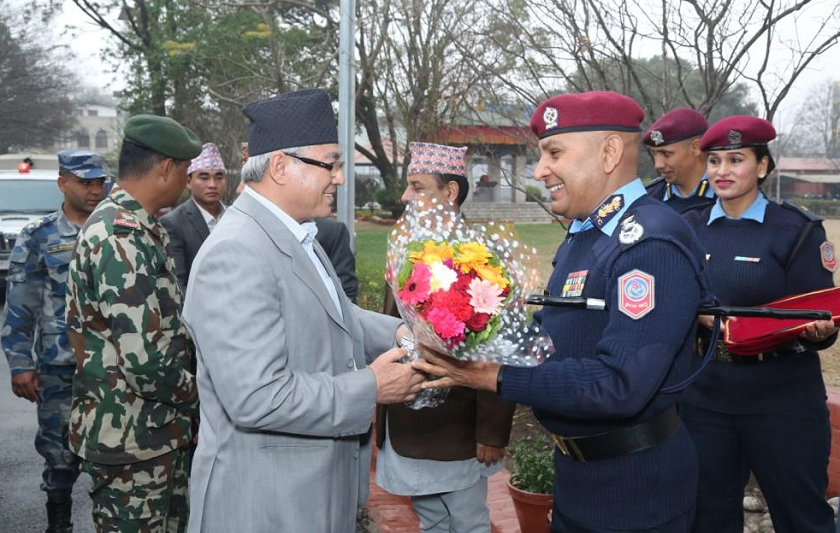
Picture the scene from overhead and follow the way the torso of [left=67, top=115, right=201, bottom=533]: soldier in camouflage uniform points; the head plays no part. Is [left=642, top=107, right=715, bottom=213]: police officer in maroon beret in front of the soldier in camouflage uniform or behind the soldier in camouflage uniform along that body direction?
in front

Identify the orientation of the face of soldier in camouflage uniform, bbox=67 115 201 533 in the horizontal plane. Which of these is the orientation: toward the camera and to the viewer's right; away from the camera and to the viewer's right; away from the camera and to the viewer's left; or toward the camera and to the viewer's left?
away from the camera and to the viewer's right

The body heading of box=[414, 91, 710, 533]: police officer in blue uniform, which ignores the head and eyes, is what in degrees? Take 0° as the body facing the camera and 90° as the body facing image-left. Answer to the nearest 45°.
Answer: approximately 90°

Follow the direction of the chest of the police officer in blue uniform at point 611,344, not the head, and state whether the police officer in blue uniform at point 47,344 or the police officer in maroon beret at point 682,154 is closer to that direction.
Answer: the police officer in blue uniform

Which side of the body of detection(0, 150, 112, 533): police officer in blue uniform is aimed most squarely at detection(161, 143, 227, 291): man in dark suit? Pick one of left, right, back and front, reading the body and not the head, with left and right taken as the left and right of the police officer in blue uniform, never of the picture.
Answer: left

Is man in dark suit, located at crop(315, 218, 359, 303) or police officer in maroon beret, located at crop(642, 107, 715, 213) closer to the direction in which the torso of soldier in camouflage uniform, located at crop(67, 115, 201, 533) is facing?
the man in dark suit

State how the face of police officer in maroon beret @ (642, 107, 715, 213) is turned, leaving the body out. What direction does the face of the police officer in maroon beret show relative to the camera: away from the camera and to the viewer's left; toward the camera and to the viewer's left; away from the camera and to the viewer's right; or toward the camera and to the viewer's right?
toward the camera and to the viewer's left

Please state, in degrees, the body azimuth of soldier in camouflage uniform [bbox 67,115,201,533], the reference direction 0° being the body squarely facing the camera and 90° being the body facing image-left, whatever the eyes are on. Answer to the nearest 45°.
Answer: approximately 225°

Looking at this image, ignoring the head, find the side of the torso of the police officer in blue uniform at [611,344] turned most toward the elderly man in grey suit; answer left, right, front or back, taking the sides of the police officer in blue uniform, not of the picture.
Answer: front

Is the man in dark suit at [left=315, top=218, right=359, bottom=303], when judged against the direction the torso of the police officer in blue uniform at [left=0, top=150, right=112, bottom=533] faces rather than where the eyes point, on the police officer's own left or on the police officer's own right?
on the police officer's own left

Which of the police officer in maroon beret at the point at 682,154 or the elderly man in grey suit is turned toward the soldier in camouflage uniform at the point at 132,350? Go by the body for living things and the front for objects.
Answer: the police officer in maroon beret

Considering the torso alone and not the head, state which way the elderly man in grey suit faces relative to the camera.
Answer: to the viewer's right

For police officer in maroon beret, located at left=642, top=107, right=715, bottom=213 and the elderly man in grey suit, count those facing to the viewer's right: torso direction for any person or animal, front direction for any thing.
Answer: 1

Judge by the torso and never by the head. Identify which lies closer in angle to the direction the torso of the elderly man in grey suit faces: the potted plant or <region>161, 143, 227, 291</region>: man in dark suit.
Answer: the potted plant
